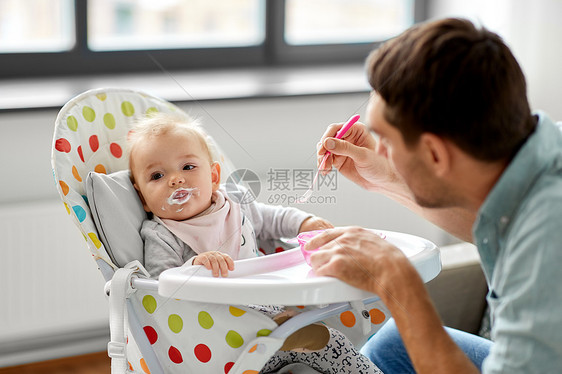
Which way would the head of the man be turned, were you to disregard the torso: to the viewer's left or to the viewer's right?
to the viewer's left

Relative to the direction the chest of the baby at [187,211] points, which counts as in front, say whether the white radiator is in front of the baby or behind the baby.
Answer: behind

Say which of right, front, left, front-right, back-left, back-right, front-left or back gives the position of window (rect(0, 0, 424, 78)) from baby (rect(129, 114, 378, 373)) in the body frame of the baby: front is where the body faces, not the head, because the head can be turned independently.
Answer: back-left

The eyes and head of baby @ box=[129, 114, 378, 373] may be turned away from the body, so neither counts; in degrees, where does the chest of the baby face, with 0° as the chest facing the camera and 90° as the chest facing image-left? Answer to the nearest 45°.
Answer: approximately 315°
